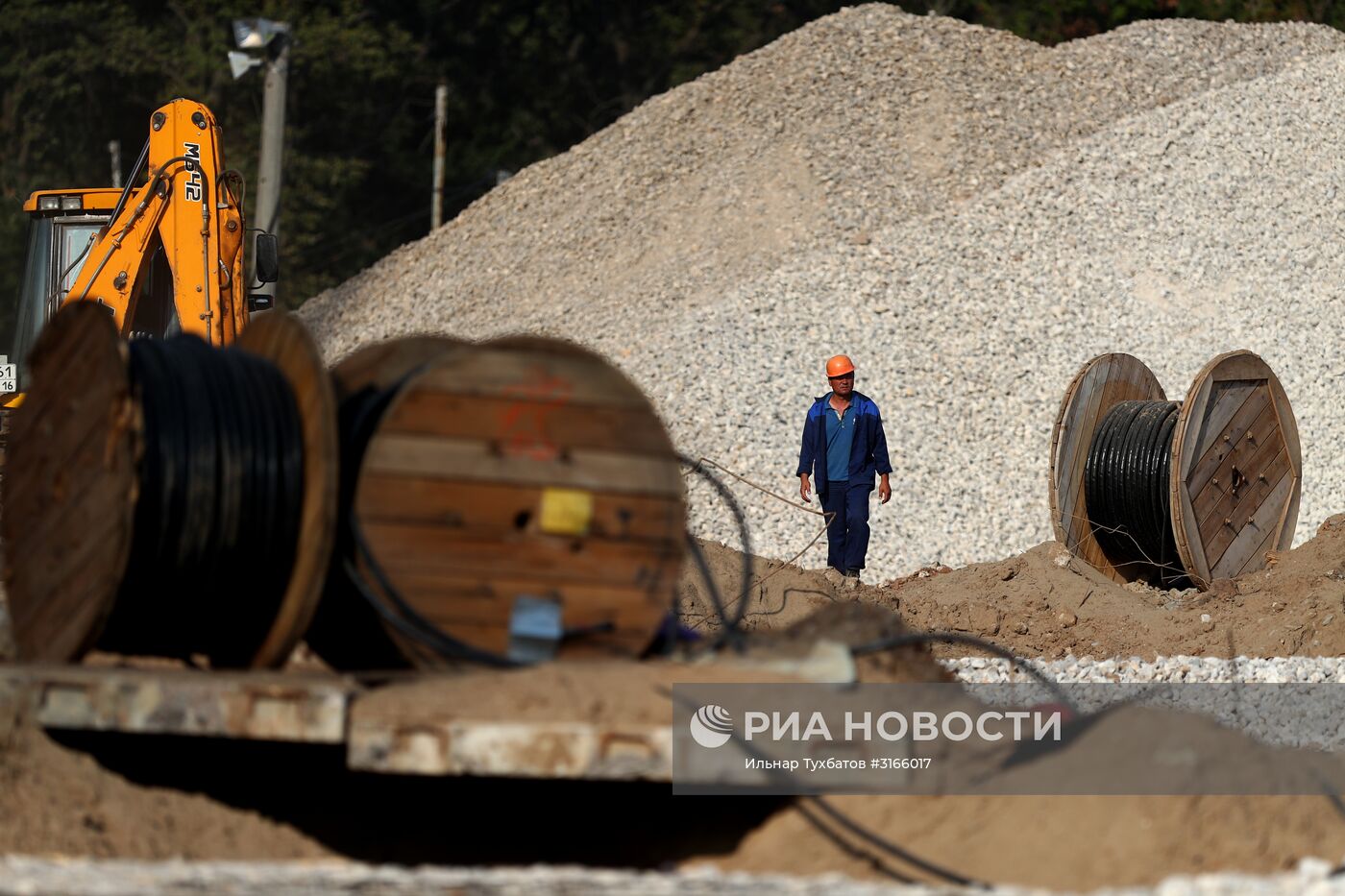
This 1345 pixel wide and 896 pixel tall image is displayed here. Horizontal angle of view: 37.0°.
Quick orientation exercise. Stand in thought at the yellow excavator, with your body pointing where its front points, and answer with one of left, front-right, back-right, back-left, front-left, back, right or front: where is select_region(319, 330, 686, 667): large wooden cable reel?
back

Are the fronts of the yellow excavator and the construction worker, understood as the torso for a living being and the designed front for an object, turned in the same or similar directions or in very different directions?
very different directions

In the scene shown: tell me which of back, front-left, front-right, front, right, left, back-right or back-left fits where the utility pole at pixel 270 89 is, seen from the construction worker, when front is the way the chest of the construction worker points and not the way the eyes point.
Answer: back-right

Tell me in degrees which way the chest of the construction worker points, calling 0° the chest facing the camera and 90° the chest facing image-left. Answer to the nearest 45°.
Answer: approximately 0°

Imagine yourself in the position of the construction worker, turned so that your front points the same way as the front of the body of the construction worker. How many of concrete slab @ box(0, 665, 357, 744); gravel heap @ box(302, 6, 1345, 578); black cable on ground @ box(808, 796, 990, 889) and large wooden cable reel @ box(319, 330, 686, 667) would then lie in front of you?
3

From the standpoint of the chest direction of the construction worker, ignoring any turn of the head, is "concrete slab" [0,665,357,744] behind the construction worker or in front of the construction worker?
in front

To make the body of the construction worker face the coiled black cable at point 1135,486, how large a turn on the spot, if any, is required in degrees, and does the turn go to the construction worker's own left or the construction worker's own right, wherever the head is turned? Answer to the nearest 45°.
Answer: approximately 135° to the construction worker's own left

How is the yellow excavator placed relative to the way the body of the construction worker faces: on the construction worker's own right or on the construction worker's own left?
on the construction worker's own right
